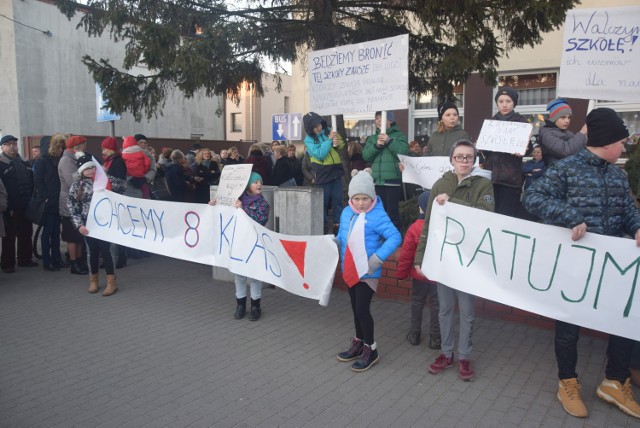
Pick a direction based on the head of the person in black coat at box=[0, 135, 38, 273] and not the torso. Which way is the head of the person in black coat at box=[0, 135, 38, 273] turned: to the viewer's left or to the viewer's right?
to the viewer's right

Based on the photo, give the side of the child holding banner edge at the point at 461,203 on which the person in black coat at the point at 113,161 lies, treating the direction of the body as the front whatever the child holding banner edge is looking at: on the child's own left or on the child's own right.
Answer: on the child's own right

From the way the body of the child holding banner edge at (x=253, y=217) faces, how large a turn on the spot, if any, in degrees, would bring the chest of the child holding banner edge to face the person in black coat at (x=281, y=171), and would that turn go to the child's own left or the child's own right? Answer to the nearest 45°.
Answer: approximately 180°

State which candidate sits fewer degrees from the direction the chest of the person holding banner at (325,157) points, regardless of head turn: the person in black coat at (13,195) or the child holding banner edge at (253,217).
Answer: the child holding banner edge

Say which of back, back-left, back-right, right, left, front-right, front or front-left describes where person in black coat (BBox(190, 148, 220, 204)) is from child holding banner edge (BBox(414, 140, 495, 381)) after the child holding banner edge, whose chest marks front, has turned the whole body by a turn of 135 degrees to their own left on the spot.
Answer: left

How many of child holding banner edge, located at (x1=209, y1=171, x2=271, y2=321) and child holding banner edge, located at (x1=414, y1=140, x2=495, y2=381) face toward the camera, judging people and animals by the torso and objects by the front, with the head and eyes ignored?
2

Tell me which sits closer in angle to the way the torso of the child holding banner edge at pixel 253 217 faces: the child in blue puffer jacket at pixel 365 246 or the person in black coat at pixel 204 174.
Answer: the child in blue puffer jacket

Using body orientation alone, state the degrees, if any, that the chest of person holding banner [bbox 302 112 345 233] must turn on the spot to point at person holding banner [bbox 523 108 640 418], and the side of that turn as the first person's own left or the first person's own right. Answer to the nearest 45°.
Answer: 0° — they already face them

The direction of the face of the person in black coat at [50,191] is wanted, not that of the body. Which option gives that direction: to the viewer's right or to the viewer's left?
to the viewer's right

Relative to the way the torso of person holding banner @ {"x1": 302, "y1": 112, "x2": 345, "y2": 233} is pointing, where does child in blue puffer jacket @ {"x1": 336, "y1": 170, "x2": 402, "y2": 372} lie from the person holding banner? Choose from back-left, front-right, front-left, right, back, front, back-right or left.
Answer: front-right

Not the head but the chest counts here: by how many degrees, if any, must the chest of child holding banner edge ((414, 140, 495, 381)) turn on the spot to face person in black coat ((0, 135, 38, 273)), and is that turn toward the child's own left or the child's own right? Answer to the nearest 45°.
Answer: approximately 90° to the child's own right

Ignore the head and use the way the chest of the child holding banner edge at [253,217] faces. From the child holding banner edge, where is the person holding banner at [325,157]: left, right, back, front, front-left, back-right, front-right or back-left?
back-left
